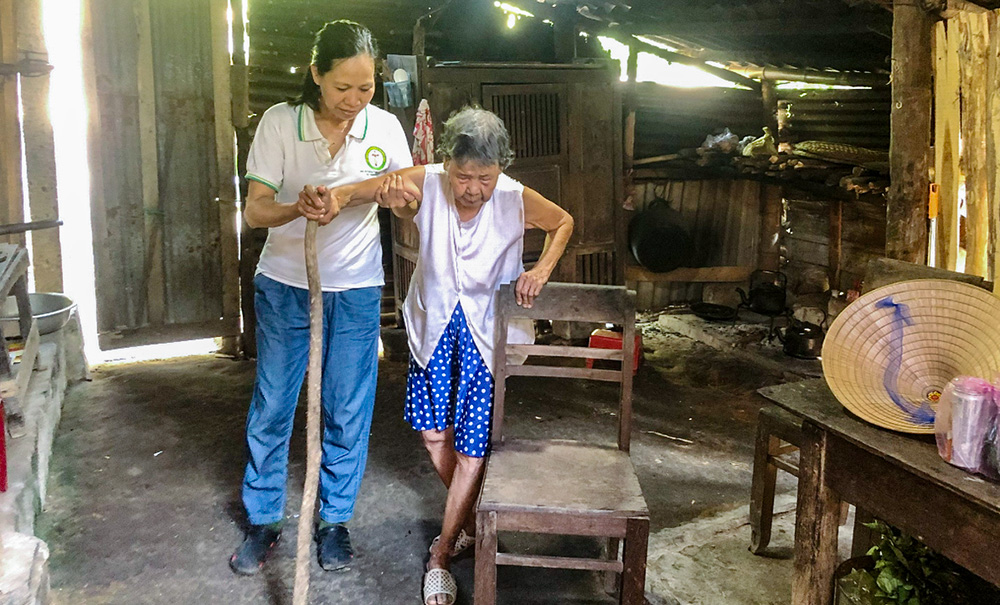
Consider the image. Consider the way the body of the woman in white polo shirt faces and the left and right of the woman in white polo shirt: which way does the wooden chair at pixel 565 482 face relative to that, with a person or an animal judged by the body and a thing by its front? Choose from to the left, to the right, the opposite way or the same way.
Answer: the same way

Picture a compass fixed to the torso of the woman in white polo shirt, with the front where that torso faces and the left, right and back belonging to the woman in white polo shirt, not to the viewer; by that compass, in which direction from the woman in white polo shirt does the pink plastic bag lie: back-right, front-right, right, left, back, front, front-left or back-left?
front-left

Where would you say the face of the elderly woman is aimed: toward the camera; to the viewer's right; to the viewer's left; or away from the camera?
toward the camera

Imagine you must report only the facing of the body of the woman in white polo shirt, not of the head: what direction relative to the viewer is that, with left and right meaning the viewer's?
facing the viewer

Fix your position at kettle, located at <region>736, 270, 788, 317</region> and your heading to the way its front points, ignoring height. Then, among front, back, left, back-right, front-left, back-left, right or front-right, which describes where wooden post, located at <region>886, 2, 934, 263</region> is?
left

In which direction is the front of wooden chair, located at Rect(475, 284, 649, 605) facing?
toward the camera

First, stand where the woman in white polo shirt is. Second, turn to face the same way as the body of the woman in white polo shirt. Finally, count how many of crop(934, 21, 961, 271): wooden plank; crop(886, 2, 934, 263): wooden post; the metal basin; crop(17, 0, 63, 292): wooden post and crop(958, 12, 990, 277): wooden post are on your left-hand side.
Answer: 3

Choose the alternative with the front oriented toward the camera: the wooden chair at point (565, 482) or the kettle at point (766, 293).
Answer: the wooden chair

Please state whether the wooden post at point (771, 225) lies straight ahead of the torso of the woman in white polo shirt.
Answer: no

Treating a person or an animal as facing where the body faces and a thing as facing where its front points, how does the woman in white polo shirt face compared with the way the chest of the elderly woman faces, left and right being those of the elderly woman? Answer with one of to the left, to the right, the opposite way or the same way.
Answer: the same way

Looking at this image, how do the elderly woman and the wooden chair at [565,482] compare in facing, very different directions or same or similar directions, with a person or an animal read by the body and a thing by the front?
same or similar directions

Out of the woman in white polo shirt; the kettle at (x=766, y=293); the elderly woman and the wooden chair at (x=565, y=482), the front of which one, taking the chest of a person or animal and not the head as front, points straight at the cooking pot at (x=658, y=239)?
the kettle

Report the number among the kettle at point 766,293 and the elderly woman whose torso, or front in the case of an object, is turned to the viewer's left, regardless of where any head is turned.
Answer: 1

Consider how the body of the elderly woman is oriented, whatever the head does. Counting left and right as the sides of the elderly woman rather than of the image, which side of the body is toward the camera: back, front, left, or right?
front

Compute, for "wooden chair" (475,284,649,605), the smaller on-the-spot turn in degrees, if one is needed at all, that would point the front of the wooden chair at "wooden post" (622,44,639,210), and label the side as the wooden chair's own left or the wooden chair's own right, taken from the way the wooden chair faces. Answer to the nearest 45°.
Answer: approximately 180°

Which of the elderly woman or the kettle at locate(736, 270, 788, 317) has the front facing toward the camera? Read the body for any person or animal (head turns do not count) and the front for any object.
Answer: the elderly woman

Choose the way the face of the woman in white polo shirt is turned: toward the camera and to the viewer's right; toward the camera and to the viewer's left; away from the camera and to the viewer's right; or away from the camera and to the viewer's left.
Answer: toward the camera and to the viewer's right
